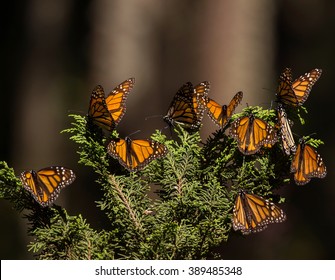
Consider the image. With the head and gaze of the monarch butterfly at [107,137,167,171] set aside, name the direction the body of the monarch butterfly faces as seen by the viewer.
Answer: away from the camera

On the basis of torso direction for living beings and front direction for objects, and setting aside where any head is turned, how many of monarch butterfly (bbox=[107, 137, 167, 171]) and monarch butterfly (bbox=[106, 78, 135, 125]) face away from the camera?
1

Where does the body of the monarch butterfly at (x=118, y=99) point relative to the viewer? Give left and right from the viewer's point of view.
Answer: facing to the left of the viewer

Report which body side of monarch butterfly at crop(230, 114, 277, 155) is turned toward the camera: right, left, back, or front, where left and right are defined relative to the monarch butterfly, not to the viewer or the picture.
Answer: back

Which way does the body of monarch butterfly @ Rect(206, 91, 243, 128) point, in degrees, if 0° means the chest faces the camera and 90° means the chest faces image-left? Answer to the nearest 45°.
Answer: approximately 180°

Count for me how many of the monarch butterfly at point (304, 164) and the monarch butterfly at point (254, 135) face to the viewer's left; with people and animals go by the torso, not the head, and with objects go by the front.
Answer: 0
